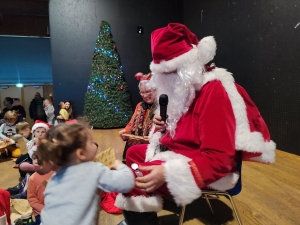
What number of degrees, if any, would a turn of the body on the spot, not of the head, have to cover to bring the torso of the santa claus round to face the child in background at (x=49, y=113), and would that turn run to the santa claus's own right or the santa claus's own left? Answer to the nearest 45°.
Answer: approximately 45° to the santa claus's own right

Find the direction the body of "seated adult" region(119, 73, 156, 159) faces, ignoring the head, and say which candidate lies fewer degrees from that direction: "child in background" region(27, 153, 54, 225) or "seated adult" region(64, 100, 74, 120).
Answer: the child in background

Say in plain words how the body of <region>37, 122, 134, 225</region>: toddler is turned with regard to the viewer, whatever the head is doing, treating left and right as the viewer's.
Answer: facing away from the viewer and to the right of the viewer

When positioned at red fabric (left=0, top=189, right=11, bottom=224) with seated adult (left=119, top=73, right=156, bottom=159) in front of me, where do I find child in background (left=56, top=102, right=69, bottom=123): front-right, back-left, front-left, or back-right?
front-left

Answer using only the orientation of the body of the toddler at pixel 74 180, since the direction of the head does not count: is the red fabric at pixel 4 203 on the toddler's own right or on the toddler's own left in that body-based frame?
on the toddler's own left

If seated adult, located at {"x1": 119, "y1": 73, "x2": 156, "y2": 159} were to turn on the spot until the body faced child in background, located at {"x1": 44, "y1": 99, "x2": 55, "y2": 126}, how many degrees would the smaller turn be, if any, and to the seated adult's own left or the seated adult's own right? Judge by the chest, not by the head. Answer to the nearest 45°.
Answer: approximately 90° to the seated adult's own right

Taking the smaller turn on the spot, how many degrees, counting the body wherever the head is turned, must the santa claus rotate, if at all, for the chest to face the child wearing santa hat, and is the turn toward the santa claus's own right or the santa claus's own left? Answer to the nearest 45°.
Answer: approximately 45° to the santa claus's own right

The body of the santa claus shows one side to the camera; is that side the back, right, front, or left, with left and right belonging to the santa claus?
left

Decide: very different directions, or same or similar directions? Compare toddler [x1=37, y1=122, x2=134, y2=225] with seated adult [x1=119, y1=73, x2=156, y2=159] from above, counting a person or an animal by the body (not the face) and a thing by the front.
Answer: very different directions

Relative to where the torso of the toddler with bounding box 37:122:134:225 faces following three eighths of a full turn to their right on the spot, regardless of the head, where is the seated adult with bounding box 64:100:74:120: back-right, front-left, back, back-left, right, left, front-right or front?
back

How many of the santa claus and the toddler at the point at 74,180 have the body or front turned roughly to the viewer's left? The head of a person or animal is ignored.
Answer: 1

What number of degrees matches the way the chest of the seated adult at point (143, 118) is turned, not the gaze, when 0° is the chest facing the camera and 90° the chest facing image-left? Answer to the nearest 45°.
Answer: approximately 45°

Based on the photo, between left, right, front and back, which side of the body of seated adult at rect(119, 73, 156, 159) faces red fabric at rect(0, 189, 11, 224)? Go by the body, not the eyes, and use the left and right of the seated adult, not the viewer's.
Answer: front

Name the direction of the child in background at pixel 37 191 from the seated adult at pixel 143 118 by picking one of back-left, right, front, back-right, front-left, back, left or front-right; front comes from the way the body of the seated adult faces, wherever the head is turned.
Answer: front

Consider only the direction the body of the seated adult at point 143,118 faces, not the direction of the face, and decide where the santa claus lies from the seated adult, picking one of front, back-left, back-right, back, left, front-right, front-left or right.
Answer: front-left

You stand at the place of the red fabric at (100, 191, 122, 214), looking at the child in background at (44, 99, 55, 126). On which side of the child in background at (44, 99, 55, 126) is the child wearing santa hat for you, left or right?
left
